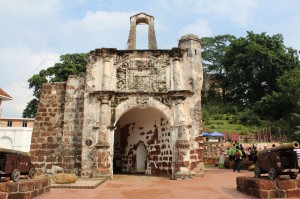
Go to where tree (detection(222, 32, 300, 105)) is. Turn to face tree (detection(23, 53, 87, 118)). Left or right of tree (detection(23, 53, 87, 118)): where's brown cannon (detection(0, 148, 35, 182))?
left

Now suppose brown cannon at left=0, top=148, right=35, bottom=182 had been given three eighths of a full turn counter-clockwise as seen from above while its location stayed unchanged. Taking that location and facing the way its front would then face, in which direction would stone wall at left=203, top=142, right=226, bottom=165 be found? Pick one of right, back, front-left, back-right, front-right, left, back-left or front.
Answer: front-left

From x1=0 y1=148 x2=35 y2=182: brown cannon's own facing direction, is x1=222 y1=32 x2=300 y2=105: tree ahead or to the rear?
to the rear

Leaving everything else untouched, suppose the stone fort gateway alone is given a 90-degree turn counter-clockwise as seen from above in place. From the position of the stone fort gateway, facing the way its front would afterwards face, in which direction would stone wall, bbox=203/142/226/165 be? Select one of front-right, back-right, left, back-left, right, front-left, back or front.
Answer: front-left

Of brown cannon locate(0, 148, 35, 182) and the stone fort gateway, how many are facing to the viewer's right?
0

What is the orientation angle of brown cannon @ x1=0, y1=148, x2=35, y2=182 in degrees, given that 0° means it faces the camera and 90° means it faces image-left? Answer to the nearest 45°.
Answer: approximately 45°

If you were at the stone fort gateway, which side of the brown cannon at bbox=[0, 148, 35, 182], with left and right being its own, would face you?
back

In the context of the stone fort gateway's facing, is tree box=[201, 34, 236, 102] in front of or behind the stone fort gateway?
behind

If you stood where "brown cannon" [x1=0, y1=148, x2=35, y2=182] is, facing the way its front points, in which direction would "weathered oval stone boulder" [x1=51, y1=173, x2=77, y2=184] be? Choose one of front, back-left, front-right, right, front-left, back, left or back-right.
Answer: back

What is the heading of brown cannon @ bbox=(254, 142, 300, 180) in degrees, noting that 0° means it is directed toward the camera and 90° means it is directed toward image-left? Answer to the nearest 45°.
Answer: approximately 315°

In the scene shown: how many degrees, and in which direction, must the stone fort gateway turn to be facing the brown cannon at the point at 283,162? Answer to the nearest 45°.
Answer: approximately 45° to its left
